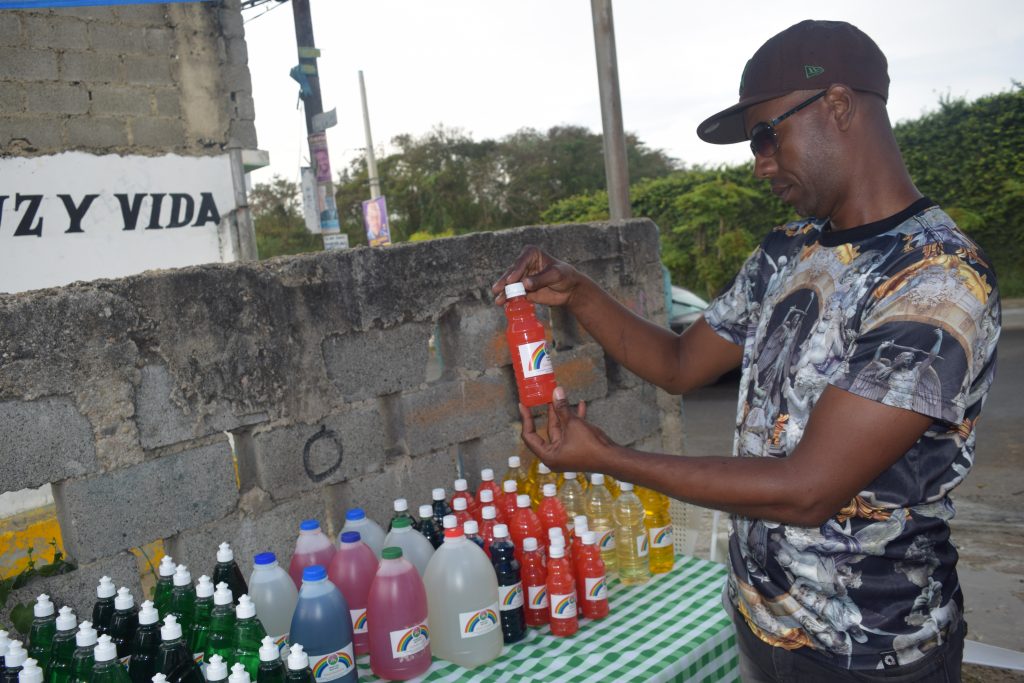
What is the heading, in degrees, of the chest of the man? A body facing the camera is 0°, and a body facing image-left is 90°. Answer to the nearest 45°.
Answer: approximately 45°

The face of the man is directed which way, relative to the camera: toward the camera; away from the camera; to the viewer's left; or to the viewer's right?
to the viewer's left

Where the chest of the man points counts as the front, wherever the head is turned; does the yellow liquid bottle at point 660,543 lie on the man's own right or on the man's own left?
on the man's own right

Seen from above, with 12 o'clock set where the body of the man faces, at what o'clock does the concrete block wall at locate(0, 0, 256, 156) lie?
The concrete block wall is roughly at 3 o'clock from the man.

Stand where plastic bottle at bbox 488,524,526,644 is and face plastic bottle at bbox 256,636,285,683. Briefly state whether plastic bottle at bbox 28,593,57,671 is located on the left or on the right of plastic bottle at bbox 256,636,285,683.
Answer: right

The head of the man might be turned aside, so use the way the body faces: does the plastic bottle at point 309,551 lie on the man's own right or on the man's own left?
on the man's own right

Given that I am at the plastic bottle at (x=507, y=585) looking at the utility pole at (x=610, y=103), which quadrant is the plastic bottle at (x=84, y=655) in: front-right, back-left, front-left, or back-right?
back-left

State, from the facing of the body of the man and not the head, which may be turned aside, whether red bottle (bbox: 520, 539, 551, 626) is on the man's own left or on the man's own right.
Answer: on the man's own right

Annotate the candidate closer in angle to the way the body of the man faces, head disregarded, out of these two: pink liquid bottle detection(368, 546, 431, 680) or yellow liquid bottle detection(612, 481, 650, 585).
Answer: the pink liquid bottle

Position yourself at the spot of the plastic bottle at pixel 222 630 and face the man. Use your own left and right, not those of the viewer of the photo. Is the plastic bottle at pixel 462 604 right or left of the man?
left
